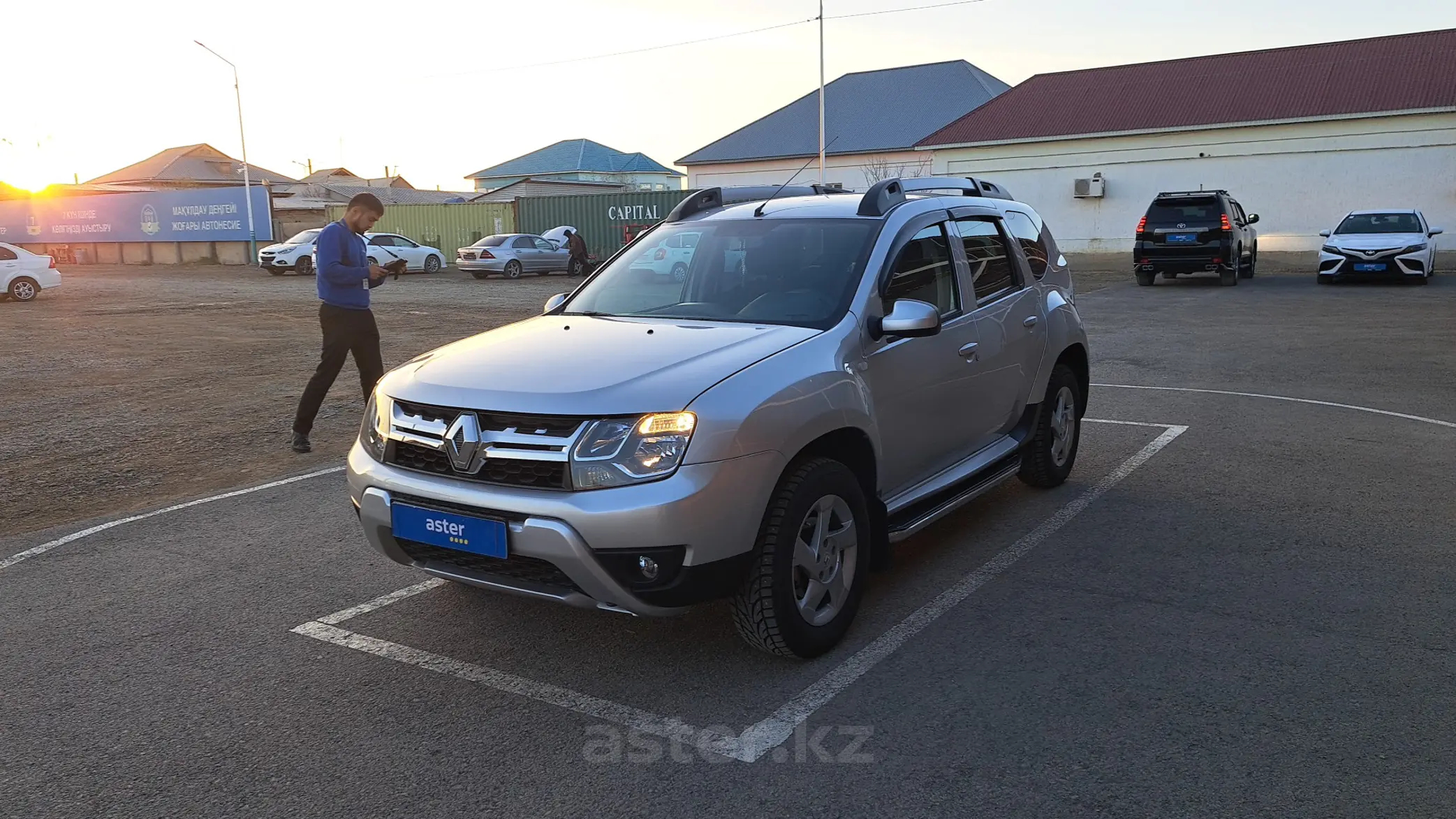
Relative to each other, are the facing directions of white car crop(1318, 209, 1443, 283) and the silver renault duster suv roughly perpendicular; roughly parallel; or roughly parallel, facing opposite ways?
roughly parallel

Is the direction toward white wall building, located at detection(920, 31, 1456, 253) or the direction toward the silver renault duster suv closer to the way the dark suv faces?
the white wall building

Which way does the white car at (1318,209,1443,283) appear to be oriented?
toward the camera

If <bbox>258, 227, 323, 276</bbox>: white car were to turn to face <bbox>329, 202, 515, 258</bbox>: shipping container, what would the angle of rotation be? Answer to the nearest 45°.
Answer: approximately 180°

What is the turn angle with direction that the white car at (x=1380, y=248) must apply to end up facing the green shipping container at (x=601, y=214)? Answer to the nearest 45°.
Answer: approximately 90° to its right

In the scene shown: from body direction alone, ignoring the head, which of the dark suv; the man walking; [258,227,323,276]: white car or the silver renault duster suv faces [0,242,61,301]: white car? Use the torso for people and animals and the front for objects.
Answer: [258,227,323,276]: white car

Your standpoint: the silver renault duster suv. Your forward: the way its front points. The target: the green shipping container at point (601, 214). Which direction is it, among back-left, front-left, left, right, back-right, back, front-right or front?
back-right

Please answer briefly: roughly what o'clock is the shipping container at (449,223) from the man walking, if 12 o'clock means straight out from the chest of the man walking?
The shipping container is roughly at 9 o'clock from the man walking.

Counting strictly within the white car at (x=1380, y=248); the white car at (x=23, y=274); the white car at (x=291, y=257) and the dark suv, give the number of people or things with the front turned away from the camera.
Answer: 1

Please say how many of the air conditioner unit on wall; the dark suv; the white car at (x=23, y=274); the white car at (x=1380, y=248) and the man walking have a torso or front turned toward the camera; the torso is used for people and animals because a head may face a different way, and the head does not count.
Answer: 2

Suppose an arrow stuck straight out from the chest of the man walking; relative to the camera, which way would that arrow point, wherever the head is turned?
to the viewer's right

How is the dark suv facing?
away from the camera

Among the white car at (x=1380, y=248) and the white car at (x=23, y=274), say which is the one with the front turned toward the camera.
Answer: the white car at (x=1380, y=248)

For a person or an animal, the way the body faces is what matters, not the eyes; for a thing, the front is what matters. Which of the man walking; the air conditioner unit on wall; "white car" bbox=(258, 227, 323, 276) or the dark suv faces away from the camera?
the dark suv

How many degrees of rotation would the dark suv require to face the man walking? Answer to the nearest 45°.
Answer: approximately 180°

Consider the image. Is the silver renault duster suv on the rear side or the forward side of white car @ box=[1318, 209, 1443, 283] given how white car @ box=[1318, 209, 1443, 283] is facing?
on the forward side

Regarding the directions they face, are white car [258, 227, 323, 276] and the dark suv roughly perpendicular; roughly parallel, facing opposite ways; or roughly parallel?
roughly parallel, facing opposite ways

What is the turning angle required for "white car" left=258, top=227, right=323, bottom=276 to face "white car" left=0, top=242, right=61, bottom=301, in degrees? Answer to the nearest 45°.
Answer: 0° — it already faces it
